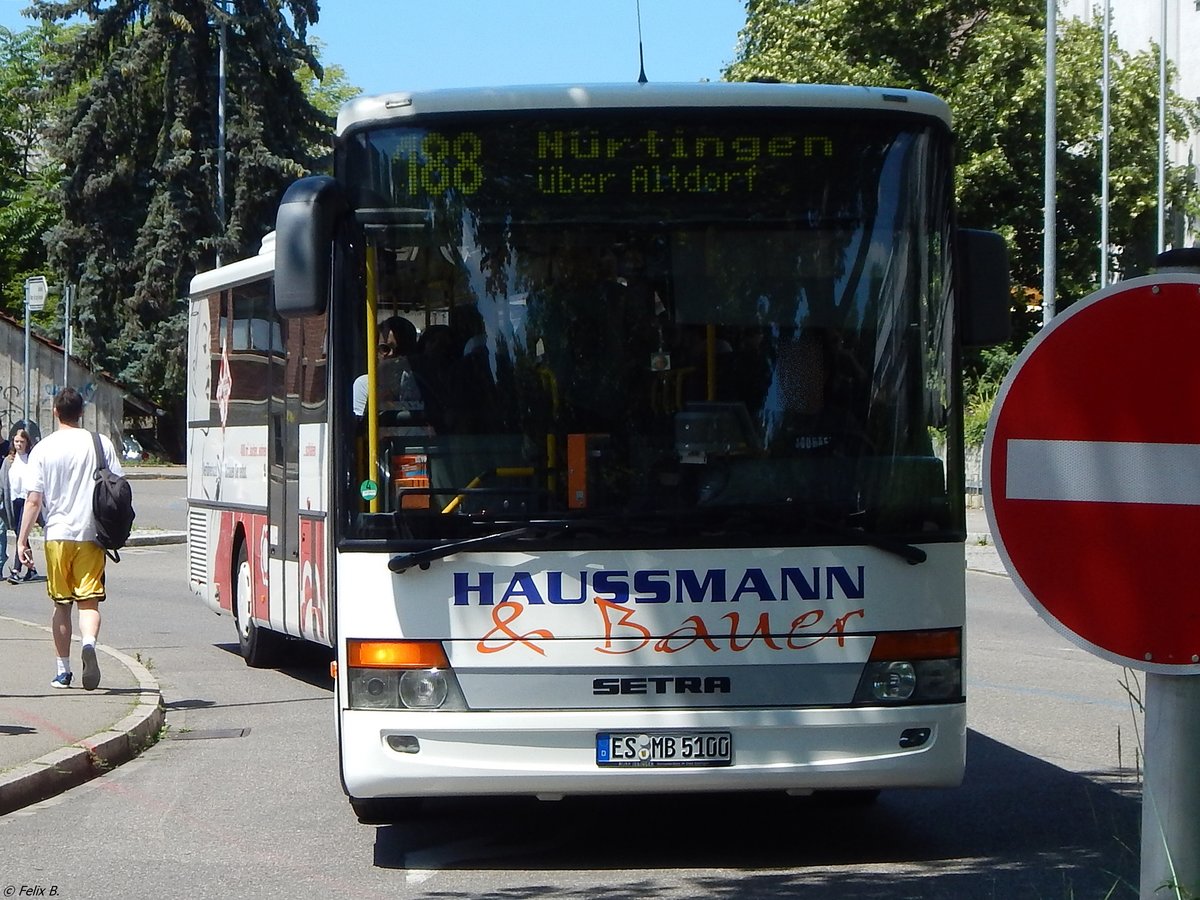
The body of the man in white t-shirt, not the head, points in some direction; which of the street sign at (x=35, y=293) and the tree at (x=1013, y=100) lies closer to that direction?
the street sign

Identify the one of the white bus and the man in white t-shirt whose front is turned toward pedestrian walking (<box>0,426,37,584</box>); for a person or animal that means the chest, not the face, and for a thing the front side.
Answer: the man in white t-shirt

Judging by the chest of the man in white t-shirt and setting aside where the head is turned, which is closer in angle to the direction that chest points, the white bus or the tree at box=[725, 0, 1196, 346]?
the tree

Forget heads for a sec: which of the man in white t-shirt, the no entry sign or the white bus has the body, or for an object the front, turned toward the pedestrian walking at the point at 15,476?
the man in white t-shirt

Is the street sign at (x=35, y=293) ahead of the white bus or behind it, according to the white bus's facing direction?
behind

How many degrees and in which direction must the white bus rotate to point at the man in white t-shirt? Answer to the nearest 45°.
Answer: approximately 135° to its right

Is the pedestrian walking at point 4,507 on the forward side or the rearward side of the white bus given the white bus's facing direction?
on the rearward side

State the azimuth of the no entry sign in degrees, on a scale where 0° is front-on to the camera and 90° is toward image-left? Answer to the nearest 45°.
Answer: approximately 0°

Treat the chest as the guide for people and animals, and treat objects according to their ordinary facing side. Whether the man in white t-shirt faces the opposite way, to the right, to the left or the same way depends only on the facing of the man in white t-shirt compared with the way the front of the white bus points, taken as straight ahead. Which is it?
the opposite way

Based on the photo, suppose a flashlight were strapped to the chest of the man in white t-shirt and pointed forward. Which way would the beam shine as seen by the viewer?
away from the camera

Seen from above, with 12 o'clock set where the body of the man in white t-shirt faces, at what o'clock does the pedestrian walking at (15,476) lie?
The pedestrian walking is roughly at 12 o'clock from the man in white t-shirt.
